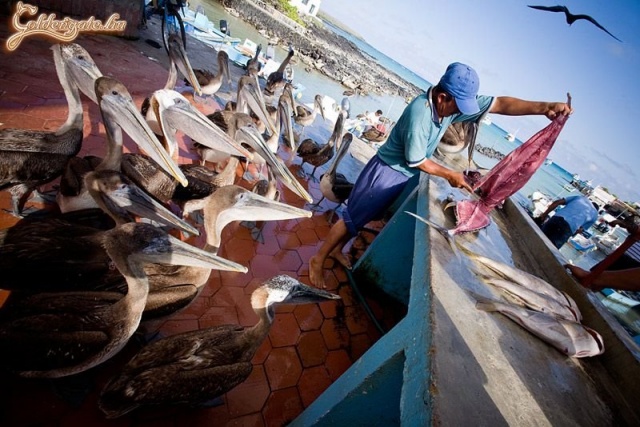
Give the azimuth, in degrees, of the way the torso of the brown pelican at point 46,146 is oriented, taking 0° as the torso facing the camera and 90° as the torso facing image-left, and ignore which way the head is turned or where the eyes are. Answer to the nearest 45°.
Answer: approximately 270°

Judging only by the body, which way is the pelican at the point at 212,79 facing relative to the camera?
to the viewer's right

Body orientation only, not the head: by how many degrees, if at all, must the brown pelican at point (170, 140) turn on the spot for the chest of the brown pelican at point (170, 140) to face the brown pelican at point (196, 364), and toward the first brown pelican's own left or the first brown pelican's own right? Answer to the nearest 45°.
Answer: approximately 90° to the first brown pelican's own right

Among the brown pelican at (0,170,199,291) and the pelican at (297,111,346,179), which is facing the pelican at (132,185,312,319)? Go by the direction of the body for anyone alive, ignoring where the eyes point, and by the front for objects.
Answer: the brown pelican

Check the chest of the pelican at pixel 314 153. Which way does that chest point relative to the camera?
to the viewer's right

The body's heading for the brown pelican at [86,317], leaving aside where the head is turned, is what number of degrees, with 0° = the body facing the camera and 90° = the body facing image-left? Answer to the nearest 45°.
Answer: approximately 270°

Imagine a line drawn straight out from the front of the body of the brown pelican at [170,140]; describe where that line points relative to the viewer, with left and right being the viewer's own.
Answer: facing to the right of the viewer

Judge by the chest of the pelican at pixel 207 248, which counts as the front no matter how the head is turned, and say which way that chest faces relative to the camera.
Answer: to the viewer's right
